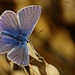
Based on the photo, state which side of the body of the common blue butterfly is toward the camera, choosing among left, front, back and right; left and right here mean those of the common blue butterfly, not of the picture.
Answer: right
